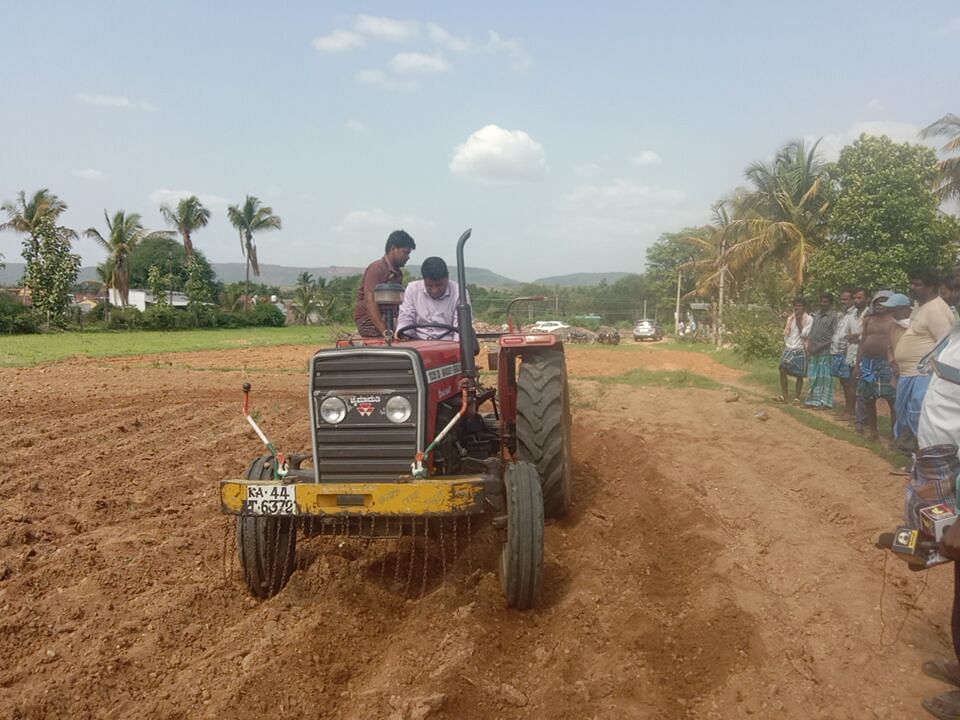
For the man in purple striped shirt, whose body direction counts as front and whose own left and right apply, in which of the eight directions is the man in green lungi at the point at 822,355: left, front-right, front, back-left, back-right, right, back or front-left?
back-left

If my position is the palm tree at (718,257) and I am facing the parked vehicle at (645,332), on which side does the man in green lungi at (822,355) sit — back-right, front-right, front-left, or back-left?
back-left

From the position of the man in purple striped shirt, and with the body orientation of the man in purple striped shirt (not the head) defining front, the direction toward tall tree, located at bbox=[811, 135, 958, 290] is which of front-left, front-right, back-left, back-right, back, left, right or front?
back-left

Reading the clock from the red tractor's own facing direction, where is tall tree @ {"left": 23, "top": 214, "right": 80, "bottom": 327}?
The tall tree is roughly at 5 o'clock from the red tractor.

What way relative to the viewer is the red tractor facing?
toward the camera

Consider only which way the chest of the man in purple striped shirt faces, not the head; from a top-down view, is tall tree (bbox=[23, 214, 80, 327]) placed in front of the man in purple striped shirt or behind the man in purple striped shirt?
behind

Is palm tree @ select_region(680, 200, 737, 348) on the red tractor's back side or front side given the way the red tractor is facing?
on the back side

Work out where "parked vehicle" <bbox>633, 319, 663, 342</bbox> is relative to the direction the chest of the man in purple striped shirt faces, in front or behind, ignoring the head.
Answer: behind

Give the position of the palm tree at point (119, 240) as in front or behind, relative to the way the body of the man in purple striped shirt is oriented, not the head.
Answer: behind

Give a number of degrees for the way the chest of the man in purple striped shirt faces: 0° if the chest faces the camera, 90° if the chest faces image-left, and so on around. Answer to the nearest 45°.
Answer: approximately 0°
